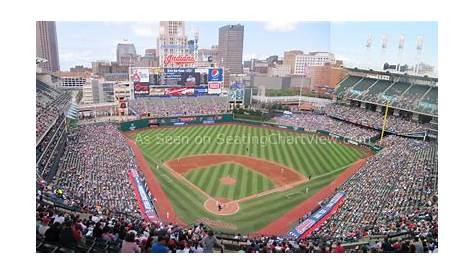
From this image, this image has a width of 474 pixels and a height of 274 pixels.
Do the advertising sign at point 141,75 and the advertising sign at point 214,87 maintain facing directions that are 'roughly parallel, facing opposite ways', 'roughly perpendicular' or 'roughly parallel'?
roughly parallel

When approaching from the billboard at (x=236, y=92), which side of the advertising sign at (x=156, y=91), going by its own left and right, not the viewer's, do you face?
left

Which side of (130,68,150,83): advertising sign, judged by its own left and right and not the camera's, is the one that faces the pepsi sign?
left

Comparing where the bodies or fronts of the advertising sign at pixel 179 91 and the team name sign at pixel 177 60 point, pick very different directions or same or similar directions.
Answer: same or similar directions

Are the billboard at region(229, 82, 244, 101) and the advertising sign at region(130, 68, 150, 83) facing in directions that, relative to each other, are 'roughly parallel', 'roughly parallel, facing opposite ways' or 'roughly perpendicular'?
roughly parallel

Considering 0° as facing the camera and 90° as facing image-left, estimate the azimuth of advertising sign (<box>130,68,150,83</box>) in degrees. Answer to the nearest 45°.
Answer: approximately 0°

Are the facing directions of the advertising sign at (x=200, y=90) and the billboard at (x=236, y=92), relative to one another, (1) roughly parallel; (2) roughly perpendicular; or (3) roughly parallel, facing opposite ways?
roughly parallel

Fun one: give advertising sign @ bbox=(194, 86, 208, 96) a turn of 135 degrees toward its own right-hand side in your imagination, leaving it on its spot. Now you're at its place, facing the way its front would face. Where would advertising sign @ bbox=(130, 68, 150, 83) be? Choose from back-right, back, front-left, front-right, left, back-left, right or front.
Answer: front-left

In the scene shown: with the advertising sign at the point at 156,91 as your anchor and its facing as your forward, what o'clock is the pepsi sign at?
The pepsi sign is roughly at 9 o'clock from the advertising sign.

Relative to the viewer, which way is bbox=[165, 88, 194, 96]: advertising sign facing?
toward the camera

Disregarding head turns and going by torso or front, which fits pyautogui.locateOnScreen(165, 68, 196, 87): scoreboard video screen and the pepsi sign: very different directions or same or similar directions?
same or similar directions

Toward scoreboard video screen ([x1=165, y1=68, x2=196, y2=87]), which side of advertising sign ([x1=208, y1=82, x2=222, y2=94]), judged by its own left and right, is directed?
right

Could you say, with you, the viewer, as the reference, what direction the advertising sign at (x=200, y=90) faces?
facing the viewer

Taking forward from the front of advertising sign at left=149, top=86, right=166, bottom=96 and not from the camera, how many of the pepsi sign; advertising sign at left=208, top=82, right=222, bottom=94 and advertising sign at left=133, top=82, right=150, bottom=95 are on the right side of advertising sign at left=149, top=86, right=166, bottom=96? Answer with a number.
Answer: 1

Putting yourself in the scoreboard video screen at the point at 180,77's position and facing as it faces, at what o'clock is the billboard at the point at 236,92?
The billboard is roughly at 8 o'clock from the scoreboard video screen.

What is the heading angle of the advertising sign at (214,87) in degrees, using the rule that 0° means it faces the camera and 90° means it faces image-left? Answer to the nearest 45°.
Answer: approximately 0°

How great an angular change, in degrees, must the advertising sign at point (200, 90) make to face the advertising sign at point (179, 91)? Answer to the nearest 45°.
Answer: approximately 90° to its right
